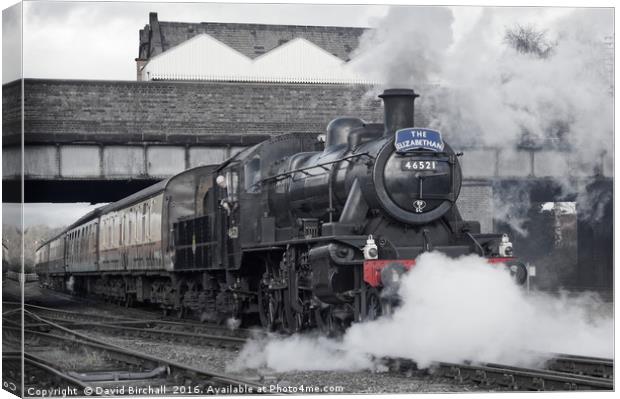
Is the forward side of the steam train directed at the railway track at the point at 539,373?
yes

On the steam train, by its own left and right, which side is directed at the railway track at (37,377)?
right

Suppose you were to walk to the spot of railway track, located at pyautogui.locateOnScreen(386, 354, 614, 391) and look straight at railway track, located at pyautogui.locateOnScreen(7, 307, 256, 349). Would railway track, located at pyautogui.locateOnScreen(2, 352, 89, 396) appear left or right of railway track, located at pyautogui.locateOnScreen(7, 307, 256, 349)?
left

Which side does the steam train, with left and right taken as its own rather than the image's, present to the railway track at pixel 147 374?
right

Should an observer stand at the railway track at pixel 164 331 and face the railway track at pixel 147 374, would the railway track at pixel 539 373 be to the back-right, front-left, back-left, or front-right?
front-left

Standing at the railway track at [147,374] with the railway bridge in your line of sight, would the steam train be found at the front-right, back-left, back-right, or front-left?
front-right

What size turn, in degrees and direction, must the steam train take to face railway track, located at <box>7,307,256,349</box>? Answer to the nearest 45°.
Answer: approximately 90° to its right

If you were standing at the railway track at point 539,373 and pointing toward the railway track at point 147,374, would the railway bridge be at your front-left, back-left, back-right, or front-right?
front-right
